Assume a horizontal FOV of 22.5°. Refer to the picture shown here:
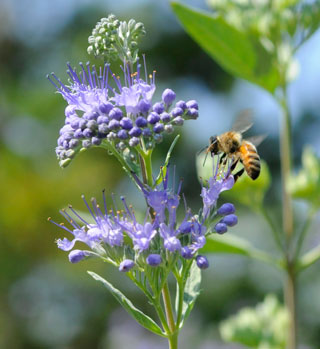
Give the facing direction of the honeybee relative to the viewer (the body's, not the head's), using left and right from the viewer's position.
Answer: facing to the left of the viewer
